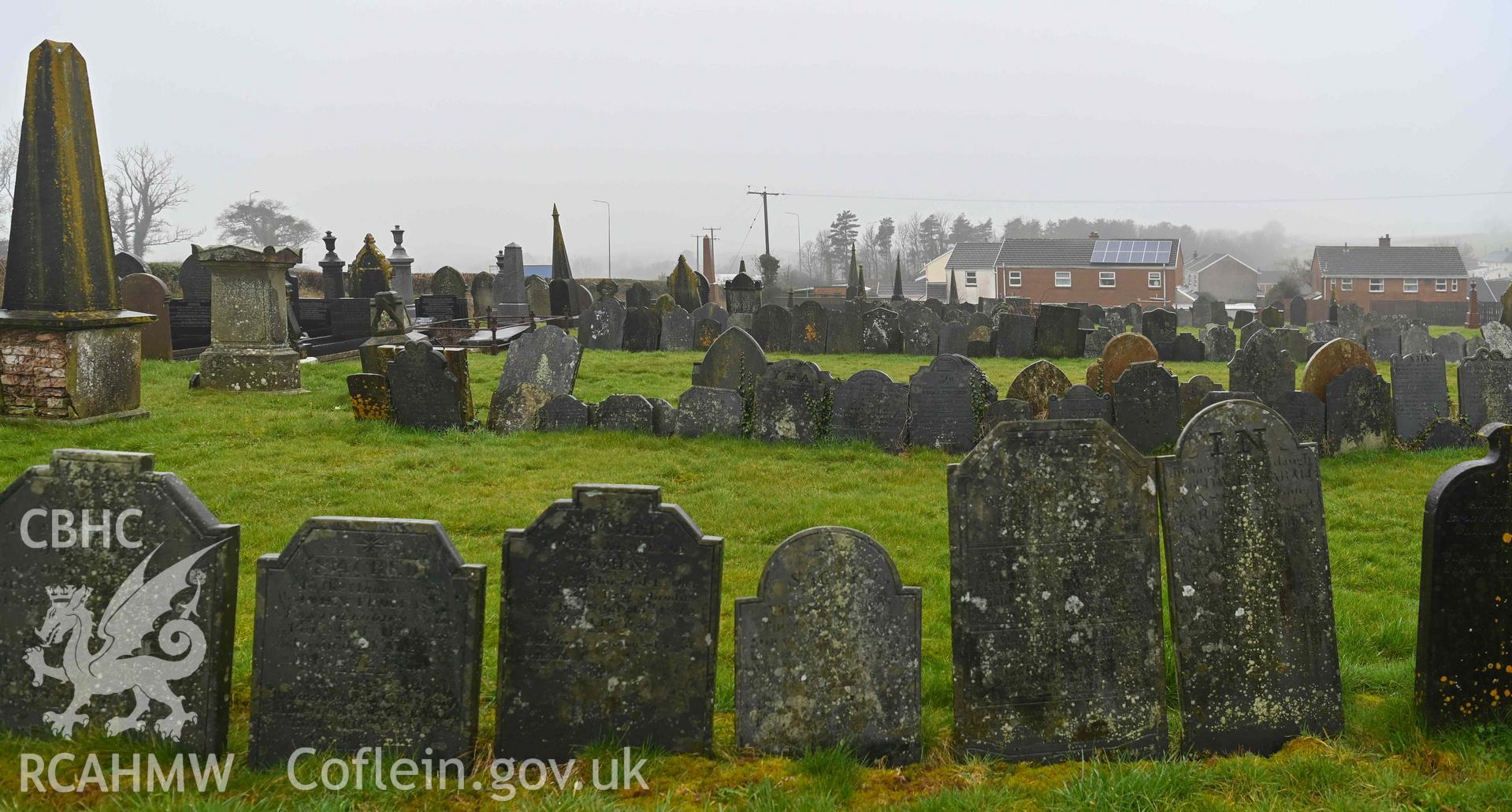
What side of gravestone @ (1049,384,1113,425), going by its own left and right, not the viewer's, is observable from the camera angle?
front

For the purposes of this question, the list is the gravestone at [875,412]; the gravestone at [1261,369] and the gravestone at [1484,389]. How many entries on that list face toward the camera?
3

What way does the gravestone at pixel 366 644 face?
toward the camera

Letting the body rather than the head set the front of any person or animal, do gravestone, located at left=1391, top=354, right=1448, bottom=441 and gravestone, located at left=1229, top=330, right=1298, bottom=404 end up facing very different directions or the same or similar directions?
same or similar directions

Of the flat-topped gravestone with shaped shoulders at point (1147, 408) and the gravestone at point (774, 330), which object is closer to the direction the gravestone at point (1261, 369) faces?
the flat-topped gravestone with shaped shoulders

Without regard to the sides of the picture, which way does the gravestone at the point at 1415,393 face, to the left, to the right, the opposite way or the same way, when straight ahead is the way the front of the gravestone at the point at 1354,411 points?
the same way

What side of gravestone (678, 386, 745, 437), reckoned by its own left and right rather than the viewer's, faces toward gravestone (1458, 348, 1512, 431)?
left

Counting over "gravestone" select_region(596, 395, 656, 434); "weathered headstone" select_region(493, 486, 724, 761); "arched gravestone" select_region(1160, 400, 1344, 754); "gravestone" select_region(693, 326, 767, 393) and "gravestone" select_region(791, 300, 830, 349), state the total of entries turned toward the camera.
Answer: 5

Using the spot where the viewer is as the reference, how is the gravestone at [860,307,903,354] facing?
facing the viewer

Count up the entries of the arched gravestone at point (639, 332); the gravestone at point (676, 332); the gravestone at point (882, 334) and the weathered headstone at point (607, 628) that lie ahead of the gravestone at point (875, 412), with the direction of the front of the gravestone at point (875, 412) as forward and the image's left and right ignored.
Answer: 1

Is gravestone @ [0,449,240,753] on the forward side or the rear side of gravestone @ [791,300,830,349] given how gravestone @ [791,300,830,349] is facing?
on the forward side

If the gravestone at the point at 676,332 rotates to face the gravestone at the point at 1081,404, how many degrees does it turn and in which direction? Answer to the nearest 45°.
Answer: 0° — it already faces it

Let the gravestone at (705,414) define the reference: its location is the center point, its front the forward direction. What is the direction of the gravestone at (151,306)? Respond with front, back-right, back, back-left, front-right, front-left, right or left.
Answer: back-right
